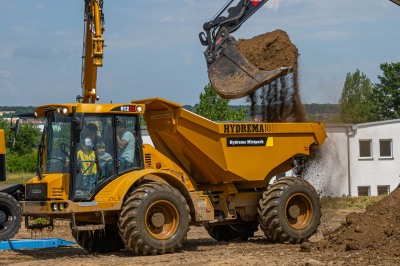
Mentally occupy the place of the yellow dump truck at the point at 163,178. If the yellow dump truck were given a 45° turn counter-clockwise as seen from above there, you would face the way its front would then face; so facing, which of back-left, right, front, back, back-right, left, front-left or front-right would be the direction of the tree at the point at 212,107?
back

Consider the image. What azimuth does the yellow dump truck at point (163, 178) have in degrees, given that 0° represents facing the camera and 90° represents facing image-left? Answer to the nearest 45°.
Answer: approximately 45°

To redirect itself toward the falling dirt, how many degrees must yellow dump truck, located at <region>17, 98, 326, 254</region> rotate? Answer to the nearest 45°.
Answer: approximately 180°

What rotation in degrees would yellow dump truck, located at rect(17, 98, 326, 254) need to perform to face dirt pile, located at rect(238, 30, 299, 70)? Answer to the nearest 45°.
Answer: approximately 180°

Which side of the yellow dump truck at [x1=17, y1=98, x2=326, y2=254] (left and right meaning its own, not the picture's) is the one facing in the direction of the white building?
back

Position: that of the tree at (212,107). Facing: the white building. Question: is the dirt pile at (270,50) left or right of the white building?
right
